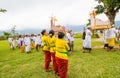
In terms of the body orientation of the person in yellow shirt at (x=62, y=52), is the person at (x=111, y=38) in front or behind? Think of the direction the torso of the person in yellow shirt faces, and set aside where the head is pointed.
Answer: in front

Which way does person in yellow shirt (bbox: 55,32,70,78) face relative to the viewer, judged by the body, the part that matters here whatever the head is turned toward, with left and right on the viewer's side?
facing away from the viewer and to the right of the viewer

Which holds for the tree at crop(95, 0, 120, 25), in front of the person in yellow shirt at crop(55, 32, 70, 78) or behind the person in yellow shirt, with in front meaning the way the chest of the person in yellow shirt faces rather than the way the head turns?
in front
